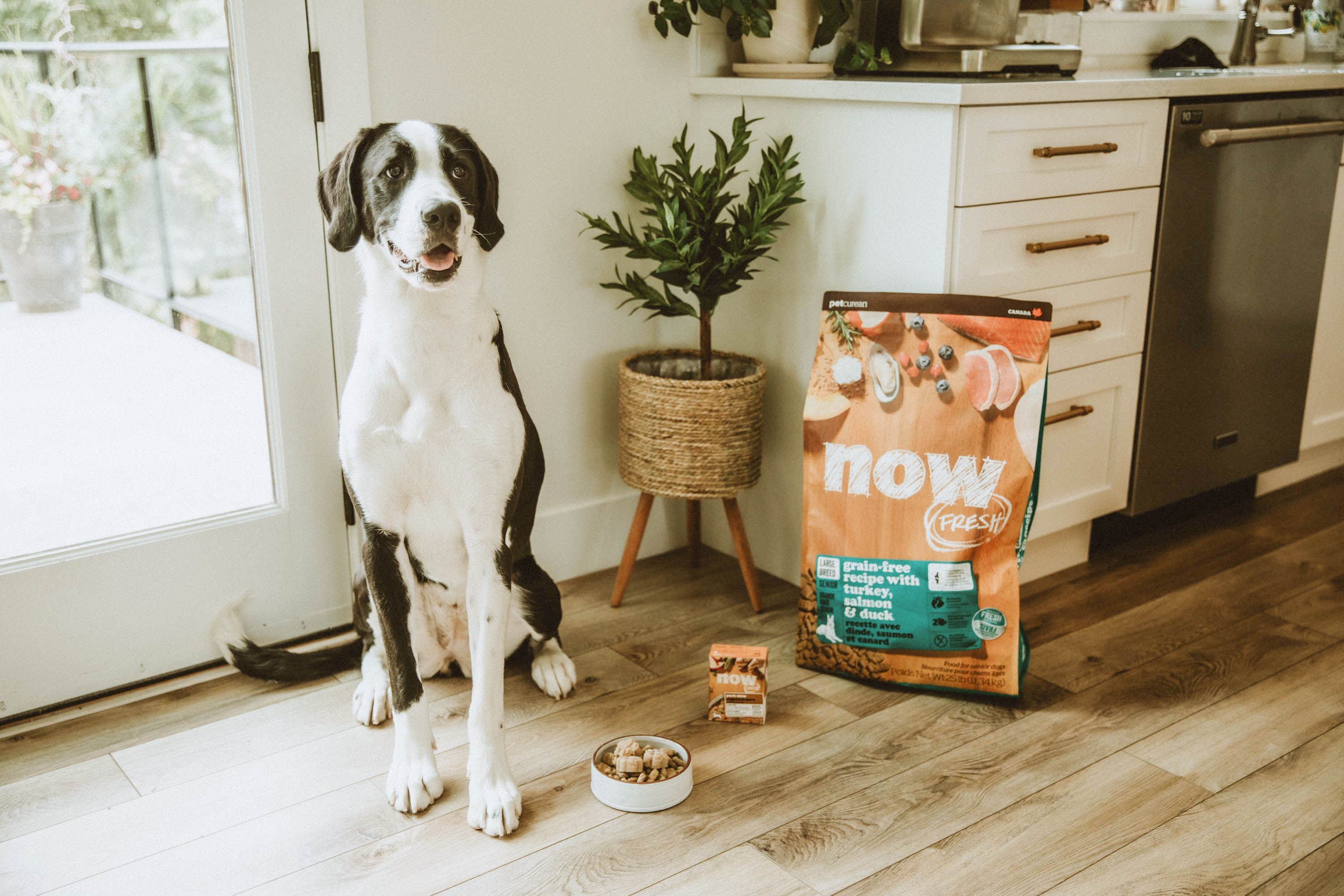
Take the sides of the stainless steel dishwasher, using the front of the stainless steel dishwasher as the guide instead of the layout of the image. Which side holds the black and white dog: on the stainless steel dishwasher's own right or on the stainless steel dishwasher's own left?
on the stainless steel dishwasher's own right

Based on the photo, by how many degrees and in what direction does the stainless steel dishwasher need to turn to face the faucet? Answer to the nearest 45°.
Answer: approximately 135° to its left

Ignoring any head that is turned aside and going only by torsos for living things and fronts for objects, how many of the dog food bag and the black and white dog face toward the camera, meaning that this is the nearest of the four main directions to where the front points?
2

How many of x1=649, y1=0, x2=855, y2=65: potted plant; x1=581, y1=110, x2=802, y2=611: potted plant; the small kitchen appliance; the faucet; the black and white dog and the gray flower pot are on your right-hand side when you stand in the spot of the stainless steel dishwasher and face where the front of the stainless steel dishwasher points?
5

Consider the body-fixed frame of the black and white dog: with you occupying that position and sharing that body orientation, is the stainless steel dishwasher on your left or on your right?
on your left

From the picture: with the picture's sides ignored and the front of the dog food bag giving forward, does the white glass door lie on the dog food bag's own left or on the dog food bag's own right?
on the dog food bag's own right

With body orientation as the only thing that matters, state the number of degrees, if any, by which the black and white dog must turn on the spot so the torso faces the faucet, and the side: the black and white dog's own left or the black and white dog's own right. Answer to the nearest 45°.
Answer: approximately 135° to the black and white dog's own left

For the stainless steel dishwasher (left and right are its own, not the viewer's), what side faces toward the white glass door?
right

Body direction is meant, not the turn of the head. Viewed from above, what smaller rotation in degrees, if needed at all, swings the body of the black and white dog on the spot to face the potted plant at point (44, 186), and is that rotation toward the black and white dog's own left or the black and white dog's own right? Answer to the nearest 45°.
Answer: approximately 135° to the black and white dog's own right
